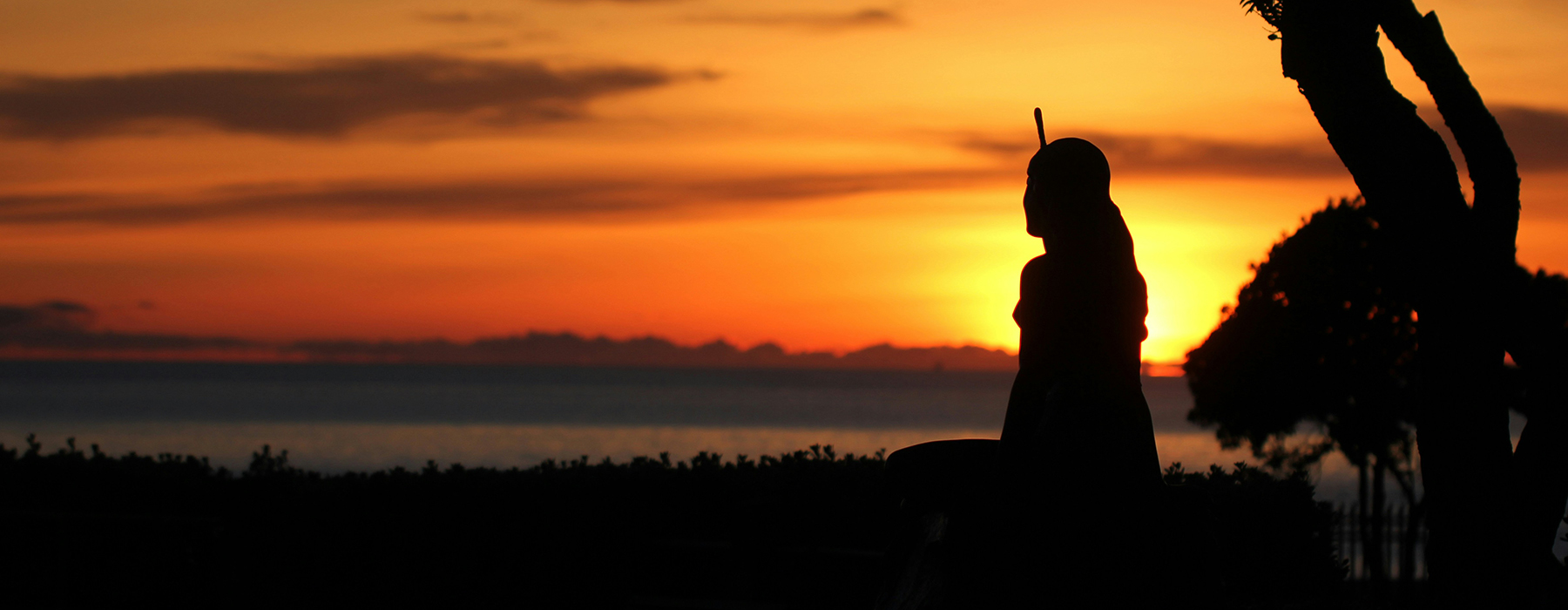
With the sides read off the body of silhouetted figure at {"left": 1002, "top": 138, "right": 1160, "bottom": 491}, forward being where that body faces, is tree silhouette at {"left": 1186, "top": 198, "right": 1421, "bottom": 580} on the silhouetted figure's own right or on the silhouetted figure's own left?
on the silhouetted figure's own right

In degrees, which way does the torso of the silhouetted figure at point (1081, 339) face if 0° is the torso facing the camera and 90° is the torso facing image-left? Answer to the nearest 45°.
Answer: approximately 135°
